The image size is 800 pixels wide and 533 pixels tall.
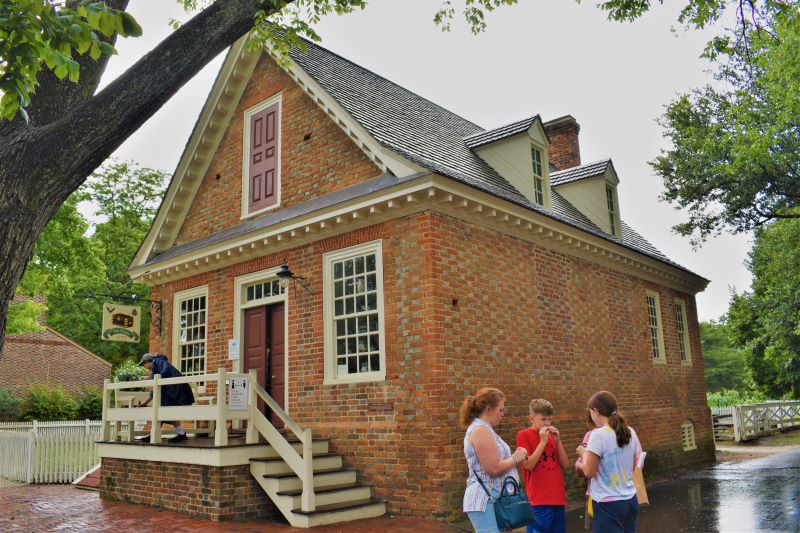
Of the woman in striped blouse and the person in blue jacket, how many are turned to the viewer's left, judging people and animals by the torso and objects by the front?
1

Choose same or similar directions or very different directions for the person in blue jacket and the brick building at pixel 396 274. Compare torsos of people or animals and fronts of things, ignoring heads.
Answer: same or similar directions

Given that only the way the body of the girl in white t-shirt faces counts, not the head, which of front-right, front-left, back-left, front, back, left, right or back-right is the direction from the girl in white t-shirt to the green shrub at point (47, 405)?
front

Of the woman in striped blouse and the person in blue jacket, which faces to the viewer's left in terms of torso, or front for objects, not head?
the person in blue jacket

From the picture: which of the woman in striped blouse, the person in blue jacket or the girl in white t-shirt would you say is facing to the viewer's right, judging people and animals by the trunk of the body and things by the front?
the woman in striped blouse

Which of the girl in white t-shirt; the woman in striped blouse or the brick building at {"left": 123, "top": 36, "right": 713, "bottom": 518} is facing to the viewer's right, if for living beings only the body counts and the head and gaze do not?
the woman in striped blouse

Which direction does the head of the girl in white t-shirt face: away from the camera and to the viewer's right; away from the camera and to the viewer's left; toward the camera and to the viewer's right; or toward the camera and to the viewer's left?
away from the camera and to the viewer's left

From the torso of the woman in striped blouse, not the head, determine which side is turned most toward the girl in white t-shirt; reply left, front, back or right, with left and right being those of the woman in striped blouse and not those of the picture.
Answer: front

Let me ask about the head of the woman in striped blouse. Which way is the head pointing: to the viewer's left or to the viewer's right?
to the viewer's right

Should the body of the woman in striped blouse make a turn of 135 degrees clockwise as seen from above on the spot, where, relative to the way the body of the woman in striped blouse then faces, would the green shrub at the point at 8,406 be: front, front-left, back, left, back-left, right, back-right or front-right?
right

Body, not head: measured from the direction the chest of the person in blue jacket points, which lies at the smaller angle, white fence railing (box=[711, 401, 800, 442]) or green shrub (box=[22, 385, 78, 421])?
the green shrub

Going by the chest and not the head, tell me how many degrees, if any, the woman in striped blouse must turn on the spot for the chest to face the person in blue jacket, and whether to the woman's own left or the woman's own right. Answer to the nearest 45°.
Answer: approximately 135° to the woman's own left

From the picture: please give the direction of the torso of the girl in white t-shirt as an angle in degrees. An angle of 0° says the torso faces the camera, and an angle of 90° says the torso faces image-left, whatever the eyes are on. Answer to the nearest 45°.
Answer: approximately 135°

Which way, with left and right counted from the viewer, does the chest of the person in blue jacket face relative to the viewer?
facing to the left of the viewer

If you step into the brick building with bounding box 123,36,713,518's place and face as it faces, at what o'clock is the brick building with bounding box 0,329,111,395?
the brick building with bounding box 0,329,111,395 is roughly at 3 o'clock from the brick building with bounding box 123,36,713,518.

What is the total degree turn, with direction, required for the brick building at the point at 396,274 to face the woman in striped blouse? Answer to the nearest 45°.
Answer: approximately 45° to its left

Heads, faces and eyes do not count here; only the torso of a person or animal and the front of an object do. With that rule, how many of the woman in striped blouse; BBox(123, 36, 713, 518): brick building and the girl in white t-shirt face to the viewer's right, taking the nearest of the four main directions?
1

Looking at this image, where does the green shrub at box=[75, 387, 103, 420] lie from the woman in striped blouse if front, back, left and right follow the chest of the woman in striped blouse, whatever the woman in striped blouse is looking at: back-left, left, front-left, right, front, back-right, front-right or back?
back-left

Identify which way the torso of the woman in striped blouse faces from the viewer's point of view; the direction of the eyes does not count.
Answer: to the viewer's right

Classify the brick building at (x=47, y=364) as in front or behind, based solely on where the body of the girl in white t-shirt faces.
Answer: in front

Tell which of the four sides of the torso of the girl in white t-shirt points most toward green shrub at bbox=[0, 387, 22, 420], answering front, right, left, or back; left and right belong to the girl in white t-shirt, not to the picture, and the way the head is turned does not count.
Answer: front
